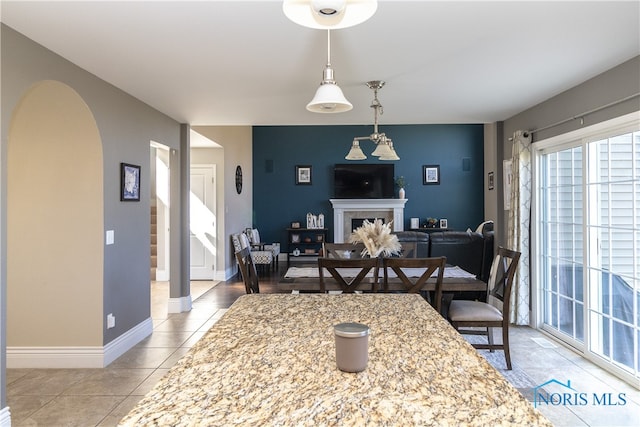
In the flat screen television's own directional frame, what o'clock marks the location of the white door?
The white door is roughly at 2 o'clock from the flat screen television.

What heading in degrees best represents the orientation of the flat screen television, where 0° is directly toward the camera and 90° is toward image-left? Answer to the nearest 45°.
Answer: approximately 0°

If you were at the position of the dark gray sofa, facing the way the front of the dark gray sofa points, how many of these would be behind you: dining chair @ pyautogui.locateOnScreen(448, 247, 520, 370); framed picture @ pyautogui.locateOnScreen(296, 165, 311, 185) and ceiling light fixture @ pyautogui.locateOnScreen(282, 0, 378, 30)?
2

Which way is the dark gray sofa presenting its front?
away from the camera

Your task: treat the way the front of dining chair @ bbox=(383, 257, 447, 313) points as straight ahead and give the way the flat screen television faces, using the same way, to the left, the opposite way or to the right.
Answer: the opposite way

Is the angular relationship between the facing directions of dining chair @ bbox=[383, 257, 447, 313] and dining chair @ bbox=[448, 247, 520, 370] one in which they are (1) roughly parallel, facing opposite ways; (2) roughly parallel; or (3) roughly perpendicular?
roughly perpendicular

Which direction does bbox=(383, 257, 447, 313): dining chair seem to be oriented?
away from the camera

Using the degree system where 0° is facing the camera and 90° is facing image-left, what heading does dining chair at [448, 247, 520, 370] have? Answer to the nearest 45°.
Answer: approximately 90°

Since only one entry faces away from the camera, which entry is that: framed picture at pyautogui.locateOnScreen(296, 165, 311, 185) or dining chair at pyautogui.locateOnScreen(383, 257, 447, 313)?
the dining chair

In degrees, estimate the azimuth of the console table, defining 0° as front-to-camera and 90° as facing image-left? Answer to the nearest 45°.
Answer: approximately 0°
